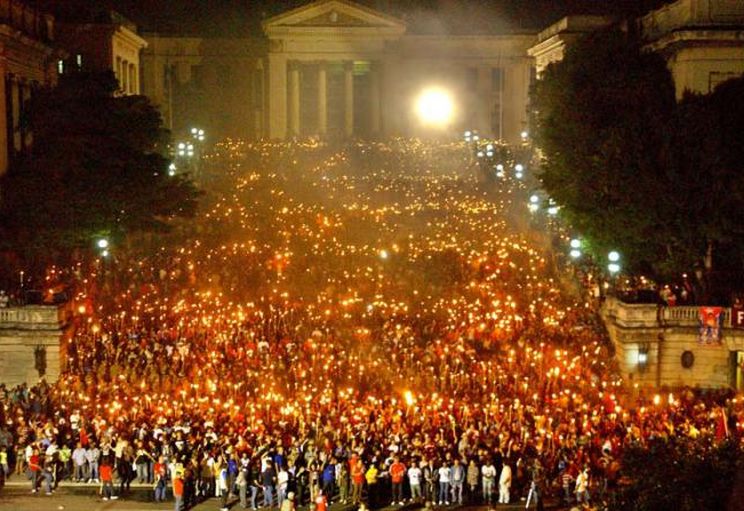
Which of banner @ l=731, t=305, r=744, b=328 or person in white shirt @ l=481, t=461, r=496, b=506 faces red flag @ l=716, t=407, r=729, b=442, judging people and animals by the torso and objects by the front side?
the banner

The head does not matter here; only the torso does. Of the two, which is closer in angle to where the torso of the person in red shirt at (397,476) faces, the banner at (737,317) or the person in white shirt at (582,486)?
the person in white shirt

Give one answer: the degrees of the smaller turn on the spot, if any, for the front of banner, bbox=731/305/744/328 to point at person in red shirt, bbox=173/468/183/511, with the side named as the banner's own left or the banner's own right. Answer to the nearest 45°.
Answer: approximately 45° to the banner's own right

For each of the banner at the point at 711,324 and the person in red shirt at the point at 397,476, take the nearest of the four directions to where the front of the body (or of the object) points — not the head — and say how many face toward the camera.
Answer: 2

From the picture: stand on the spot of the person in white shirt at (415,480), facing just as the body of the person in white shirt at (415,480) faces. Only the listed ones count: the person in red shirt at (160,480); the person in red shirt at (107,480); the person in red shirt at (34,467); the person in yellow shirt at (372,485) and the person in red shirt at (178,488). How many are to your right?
5

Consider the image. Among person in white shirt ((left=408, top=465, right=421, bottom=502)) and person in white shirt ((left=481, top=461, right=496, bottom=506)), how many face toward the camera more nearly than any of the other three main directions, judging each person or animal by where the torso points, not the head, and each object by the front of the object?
2

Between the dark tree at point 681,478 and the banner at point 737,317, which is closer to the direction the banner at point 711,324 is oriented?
the dark tree

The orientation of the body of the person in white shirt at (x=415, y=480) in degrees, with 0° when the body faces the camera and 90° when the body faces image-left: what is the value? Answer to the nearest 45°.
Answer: approximately 0°

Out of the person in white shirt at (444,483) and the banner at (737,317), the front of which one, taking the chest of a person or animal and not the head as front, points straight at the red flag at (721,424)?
the banner

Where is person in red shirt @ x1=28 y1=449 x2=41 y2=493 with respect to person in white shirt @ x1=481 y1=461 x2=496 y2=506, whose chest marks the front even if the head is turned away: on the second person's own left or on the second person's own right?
on the second person's own right

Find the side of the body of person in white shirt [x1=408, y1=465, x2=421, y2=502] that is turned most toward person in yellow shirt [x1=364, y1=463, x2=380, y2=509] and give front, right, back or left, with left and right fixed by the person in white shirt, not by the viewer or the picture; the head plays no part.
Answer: right
